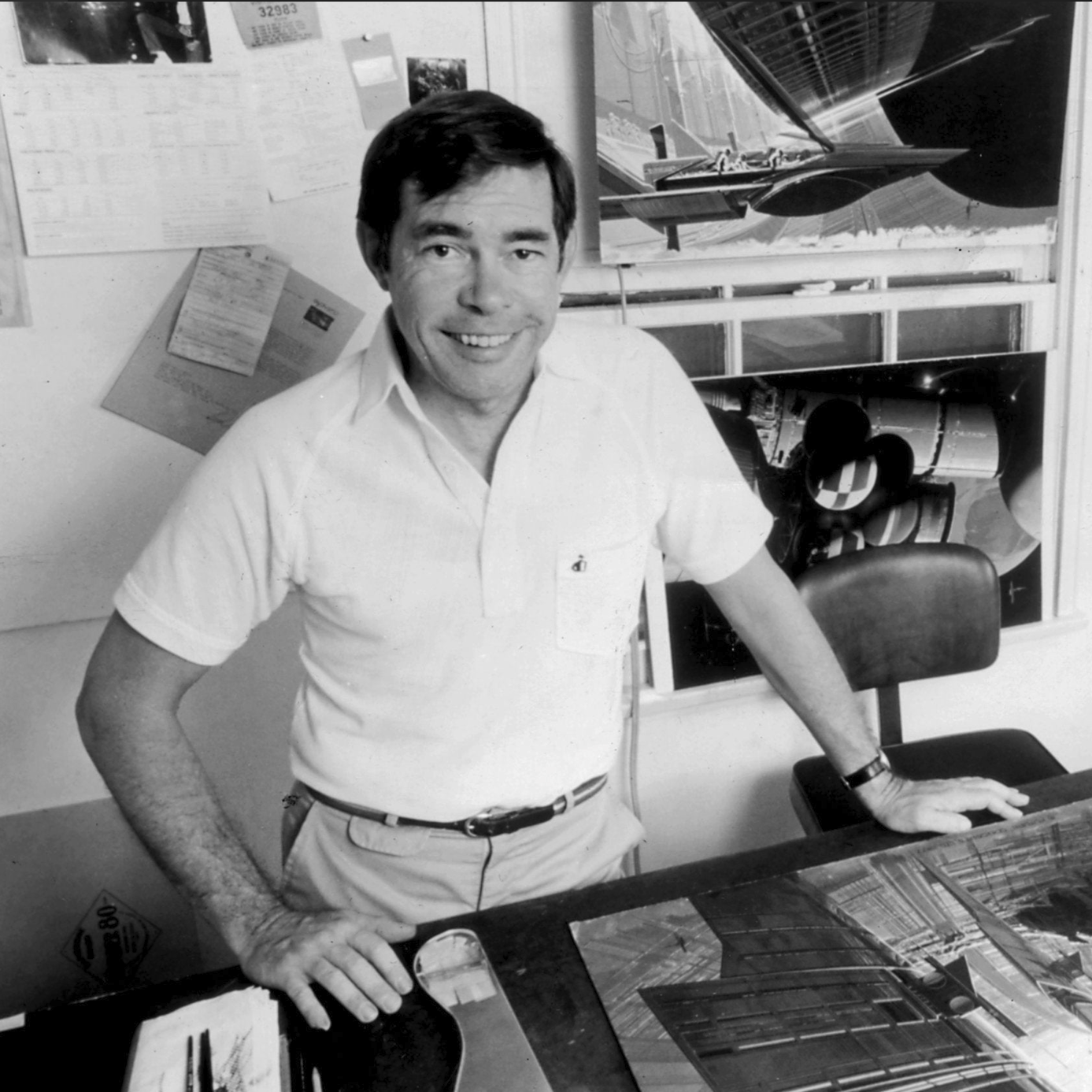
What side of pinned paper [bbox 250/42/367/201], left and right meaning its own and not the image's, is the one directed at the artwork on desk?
front

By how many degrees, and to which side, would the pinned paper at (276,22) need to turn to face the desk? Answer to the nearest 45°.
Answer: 0° — it already faces it

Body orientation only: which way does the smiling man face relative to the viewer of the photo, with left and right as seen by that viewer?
facing the viewer

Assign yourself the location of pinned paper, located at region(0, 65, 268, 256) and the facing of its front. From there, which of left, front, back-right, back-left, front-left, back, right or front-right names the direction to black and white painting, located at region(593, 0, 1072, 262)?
left

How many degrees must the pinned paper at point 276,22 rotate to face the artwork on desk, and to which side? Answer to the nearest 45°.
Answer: approximately 45° to its left

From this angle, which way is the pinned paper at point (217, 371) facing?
toward the camera

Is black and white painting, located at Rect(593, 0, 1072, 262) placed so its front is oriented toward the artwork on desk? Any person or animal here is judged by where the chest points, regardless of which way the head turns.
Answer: yes

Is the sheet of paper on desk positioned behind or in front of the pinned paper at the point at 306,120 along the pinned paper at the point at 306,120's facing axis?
in front

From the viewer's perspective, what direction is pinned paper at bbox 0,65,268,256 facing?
toward the camera

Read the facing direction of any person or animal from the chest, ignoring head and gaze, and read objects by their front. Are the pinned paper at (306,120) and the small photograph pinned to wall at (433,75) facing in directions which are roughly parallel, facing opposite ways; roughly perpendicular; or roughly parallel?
roughly parallel

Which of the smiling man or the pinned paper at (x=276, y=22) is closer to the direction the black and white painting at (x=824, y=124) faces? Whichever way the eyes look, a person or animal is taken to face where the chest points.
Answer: the smiling man

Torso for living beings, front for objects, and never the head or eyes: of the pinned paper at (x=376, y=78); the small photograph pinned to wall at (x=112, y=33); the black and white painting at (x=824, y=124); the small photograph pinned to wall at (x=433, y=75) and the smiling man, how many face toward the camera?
5

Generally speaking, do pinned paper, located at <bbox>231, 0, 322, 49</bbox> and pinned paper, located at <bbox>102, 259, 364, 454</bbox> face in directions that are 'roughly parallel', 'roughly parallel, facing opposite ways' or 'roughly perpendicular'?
roughly parallel

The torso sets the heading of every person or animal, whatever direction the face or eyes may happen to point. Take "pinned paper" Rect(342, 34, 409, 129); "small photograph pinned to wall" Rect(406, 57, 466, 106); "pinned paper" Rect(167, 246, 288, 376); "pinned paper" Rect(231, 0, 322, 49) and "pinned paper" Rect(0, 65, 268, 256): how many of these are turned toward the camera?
5
